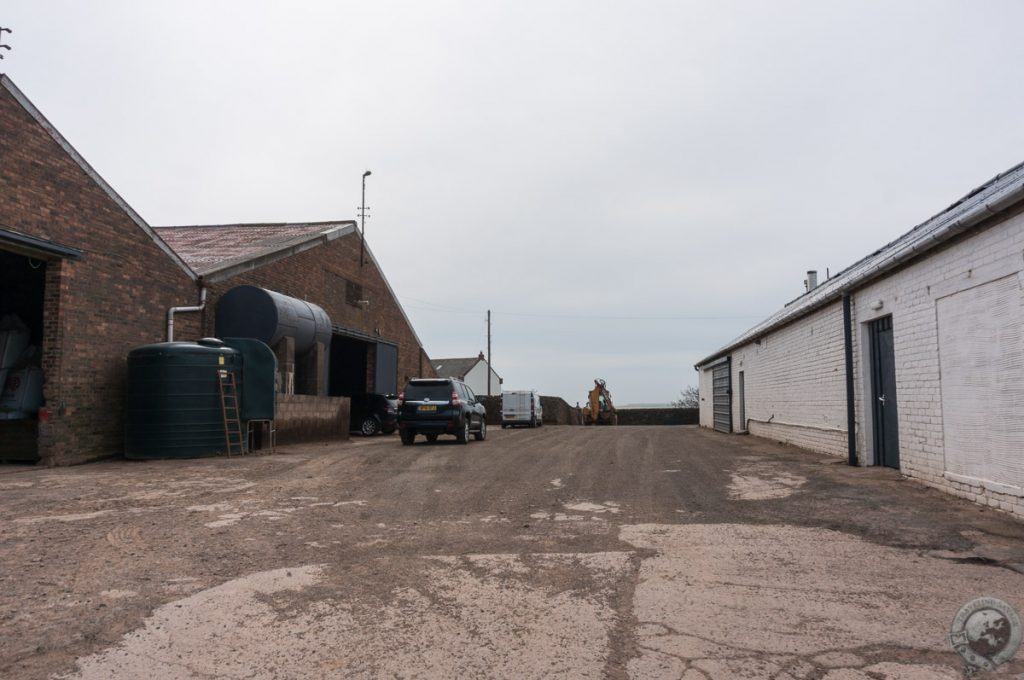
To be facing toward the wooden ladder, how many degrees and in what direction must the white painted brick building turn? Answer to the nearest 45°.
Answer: approximately 45° to its right

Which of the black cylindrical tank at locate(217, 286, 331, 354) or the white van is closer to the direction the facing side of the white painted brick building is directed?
the black cylindrical tank

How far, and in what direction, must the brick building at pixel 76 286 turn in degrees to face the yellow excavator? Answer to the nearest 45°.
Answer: approximately 90° to its left

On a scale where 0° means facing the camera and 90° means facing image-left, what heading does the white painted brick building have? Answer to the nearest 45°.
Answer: approximately 45°

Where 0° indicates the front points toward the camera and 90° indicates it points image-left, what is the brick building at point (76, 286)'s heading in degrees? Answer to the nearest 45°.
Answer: approximately 315°

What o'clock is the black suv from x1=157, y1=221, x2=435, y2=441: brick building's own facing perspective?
The black suv is roughly at 1 o'clock from the brick building.

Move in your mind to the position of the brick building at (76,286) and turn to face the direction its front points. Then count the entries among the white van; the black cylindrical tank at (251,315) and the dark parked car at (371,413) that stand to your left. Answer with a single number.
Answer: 3

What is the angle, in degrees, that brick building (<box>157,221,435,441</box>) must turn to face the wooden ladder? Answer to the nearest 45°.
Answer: approximately 45° to its right
